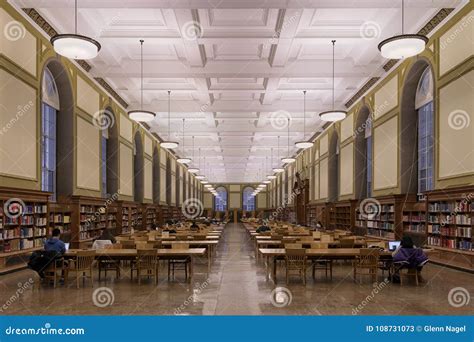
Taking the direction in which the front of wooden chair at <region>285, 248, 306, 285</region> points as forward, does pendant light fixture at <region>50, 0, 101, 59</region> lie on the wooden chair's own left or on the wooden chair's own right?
on the wooden chair's own left

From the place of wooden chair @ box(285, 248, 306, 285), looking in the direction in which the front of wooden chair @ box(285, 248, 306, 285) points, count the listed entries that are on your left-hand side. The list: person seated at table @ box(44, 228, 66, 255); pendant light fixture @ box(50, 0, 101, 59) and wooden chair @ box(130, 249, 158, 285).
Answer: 3

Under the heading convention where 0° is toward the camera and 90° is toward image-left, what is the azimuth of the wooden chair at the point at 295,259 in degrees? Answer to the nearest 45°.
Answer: approximately 180°

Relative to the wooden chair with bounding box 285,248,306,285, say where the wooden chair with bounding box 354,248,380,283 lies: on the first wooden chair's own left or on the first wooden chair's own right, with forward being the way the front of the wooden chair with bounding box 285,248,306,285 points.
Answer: on the first wooden chair's own right
